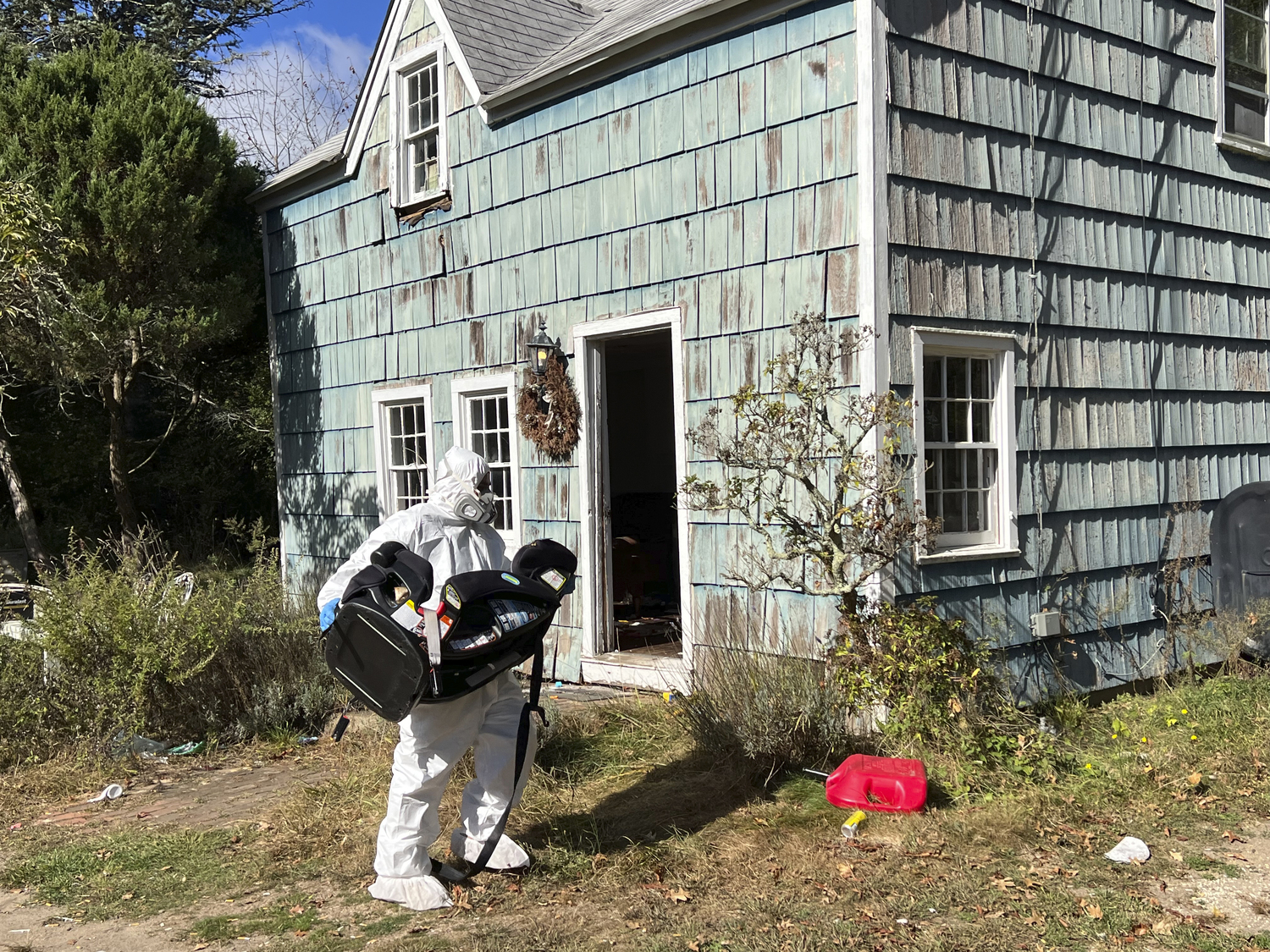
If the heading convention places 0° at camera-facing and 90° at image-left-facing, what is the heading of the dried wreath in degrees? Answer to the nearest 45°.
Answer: approximately 45°

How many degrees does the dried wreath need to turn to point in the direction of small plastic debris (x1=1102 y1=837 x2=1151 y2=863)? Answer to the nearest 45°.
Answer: approximately 90° to its left

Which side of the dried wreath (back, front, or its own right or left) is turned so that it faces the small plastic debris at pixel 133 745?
front

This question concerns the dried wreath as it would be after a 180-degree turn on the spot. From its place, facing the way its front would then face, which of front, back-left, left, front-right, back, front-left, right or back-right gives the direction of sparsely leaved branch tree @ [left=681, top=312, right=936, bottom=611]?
right

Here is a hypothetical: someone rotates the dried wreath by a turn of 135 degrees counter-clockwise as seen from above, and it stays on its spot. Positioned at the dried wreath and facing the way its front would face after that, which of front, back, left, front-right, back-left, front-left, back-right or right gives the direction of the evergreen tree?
back-left

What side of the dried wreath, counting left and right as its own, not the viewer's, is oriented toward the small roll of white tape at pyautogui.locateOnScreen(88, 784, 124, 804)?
front

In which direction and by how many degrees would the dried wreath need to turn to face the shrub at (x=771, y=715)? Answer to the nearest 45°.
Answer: approximately 90° to its left

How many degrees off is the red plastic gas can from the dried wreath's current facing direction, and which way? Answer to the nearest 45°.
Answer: approximately 90° to its left

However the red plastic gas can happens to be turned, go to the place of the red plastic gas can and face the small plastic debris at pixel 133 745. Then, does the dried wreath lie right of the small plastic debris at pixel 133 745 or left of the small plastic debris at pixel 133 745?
right
